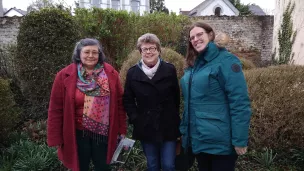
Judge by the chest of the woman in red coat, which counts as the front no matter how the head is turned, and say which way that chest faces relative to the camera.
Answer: toward the camera

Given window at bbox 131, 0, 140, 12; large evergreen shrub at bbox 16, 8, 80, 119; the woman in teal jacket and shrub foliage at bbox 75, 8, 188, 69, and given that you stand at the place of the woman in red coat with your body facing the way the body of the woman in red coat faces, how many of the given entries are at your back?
3

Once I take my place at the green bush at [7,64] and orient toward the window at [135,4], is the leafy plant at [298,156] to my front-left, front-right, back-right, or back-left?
back-right

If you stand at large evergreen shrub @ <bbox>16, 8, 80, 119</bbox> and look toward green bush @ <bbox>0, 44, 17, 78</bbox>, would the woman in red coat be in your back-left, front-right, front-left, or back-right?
back-left

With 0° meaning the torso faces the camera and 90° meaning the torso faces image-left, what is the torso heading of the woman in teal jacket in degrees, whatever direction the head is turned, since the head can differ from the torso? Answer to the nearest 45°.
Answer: approximately 45°

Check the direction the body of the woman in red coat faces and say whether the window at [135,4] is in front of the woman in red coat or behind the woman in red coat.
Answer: behind

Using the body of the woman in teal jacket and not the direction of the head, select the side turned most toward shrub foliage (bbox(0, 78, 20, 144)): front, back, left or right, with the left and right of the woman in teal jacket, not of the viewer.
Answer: right

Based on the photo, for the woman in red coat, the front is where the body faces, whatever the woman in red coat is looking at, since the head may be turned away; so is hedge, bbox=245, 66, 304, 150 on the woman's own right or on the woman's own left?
on the woman's own left

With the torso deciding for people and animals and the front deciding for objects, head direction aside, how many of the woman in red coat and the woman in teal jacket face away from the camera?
0

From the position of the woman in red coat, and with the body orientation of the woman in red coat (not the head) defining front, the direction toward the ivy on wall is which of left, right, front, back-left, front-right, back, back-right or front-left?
back-left

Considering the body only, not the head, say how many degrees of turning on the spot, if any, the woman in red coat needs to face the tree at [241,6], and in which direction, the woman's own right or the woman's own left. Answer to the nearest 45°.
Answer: approximately 135° to the woman's own left
